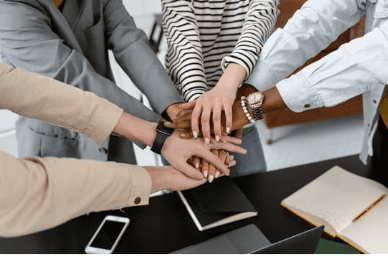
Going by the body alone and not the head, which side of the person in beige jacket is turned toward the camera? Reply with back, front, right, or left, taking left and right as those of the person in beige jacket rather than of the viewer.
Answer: right

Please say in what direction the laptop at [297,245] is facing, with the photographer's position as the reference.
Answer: facing away from the viewer and to the left of the viewer

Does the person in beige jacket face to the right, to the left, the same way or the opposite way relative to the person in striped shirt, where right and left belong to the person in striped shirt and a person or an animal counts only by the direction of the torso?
to the left

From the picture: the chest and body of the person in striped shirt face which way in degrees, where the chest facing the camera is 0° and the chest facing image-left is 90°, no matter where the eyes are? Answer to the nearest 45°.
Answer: approximately 0°

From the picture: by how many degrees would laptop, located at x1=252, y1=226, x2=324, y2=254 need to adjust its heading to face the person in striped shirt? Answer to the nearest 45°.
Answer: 0° — it already faces them
